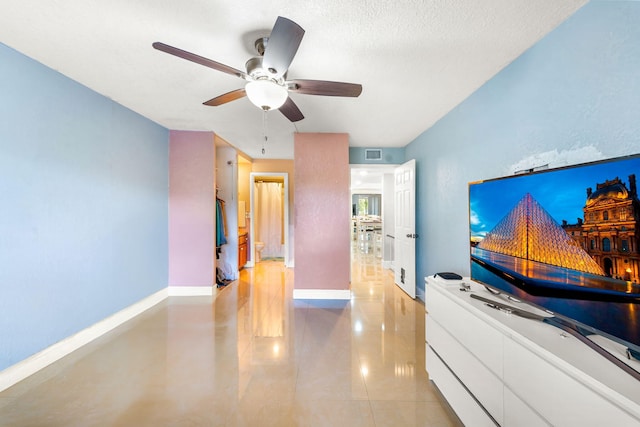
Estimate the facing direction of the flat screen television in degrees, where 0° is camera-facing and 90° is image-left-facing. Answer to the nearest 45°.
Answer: approximately 45°

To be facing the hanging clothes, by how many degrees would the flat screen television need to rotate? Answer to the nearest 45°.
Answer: approximately 45° to its right

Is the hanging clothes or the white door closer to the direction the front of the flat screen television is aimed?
the hanging clothes

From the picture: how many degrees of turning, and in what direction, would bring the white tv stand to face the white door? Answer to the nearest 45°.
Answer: approximately 90° to its right

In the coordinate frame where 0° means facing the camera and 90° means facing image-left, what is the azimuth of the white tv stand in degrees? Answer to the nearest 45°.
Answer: approximately 45°

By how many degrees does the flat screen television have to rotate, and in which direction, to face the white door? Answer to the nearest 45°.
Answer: approximately 90° to its right

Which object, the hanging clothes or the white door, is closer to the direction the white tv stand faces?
the hanging clothes

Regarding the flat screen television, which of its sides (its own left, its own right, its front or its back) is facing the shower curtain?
right
